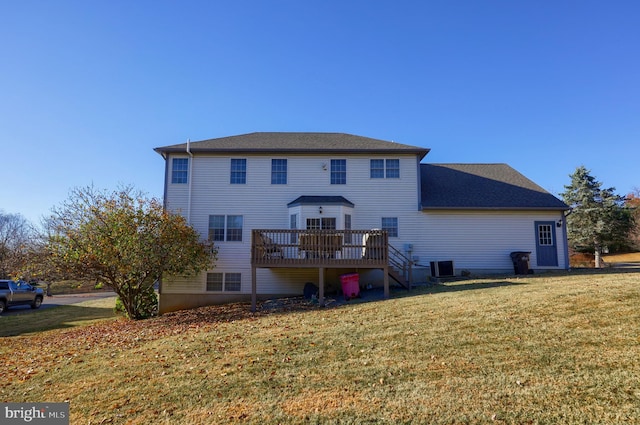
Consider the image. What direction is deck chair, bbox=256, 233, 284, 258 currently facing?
to the viewer's right

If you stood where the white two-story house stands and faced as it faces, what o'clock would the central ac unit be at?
The central ac unit is roughly at 5 o'clock from the white two-story house.

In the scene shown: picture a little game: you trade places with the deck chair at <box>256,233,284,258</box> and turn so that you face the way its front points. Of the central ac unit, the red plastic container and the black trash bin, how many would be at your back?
0

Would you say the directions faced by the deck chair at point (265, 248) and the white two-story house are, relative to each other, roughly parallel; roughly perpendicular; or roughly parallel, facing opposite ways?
roughly perpendicular

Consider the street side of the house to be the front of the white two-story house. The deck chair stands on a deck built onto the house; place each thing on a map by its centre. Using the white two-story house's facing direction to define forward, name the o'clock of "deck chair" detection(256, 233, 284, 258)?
The deck chair is roughly at 7 o'clock from the white two-story house.

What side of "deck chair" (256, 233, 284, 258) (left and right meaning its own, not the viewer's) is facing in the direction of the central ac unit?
front

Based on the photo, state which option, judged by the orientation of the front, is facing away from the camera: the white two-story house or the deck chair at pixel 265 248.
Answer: the white two-story house

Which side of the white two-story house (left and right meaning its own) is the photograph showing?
back

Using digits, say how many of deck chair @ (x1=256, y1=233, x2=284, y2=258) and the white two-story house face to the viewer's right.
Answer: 1

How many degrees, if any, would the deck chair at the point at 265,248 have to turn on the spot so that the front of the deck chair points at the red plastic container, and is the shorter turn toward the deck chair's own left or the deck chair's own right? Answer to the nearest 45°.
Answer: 0° — it already faces it

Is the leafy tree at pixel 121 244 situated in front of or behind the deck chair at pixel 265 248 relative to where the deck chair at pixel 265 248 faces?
behind

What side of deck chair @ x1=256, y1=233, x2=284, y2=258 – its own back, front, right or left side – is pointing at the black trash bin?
front

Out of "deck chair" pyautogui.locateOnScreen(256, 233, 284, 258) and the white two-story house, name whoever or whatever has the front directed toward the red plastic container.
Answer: the deck chair

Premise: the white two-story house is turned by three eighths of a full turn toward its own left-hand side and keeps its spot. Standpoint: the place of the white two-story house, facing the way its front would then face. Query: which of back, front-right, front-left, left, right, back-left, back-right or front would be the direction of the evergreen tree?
back
